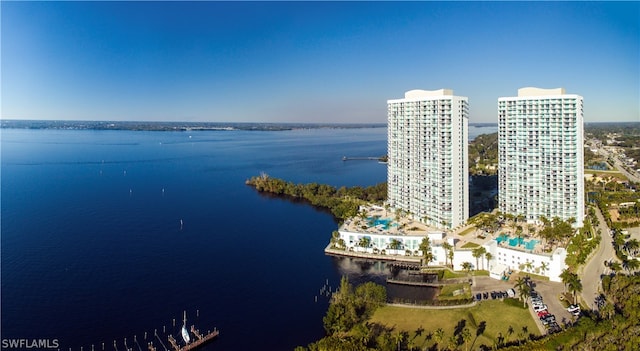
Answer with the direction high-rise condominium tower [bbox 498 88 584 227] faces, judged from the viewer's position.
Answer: facing the viewer and to the left of the viewer

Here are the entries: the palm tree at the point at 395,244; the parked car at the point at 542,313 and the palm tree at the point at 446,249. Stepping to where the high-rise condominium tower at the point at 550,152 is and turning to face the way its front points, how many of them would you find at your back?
0

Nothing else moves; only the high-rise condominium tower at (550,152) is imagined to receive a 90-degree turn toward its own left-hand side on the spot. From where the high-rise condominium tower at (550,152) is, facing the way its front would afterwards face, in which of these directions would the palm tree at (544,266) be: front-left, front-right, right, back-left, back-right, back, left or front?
front-right

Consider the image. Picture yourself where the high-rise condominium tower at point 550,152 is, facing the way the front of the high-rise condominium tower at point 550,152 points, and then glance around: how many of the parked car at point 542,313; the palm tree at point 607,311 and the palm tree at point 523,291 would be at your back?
0

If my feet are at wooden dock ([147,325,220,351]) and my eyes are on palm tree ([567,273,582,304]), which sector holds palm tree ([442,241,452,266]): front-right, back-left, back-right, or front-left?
front-left

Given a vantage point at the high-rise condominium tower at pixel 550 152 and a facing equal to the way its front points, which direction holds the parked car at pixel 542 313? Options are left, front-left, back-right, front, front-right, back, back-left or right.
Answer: front-left

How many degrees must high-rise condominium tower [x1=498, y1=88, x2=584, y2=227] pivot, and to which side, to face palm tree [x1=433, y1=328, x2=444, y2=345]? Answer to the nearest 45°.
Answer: approximately 45° to its left

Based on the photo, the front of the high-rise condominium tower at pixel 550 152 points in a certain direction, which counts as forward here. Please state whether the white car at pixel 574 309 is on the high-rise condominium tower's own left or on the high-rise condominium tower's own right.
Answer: on the high-rise condominium tower's own left

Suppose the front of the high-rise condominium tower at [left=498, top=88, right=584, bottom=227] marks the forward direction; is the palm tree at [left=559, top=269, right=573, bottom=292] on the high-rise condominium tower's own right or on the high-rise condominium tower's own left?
on the high-rise condominium tower's own left

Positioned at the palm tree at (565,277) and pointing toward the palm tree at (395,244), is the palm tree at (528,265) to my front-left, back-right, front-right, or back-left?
front-right

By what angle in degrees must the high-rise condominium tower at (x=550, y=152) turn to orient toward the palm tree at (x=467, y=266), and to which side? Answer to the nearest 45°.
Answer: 0° — it already faces it

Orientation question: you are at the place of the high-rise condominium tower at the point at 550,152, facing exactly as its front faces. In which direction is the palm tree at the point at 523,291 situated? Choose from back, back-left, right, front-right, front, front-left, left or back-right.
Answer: front-left

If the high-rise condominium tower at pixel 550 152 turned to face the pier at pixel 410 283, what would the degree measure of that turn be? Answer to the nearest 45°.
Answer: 0° — it already faces it
